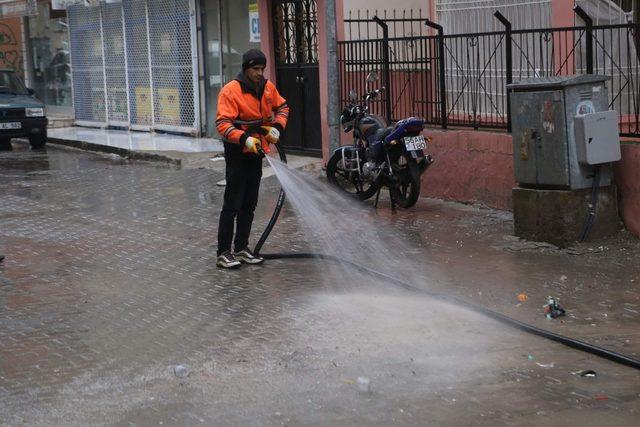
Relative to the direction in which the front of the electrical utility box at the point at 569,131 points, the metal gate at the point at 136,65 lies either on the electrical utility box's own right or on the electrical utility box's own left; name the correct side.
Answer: on the electrical utility box's own right

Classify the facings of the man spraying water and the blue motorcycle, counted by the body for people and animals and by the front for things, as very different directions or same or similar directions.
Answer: very different directions

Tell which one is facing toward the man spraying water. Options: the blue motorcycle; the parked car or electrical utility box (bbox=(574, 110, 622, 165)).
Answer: the parked car

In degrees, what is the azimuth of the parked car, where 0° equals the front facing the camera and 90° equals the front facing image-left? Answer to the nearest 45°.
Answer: approximately 0°

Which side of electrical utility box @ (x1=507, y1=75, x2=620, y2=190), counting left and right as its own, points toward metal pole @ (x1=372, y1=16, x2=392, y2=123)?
right

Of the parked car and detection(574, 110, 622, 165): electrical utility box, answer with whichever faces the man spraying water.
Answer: the parked car

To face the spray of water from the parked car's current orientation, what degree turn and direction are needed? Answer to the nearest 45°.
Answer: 0° — it already faces it

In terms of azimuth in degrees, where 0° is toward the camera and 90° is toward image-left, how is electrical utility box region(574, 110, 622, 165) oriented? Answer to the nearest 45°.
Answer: approximately 315°

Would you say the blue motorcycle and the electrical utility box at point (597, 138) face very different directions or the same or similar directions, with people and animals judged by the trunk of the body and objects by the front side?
very different directions

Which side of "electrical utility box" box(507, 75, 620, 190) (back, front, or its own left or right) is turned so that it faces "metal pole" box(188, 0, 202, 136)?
right

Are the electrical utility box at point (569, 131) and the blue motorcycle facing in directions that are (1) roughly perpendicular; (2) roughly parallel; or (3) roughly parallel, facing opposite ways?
roughly perpendicular

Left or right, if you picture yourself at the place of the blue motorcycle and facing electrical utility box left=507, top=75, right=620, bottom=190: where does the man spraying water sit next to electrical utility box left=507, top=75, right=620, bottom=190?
right

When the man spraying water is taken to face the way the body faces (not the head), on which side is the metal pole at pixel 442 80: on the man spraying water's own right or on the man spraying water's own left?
on the man spraying water's own left

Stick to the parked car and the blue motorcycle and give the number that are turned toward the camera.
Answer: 1
